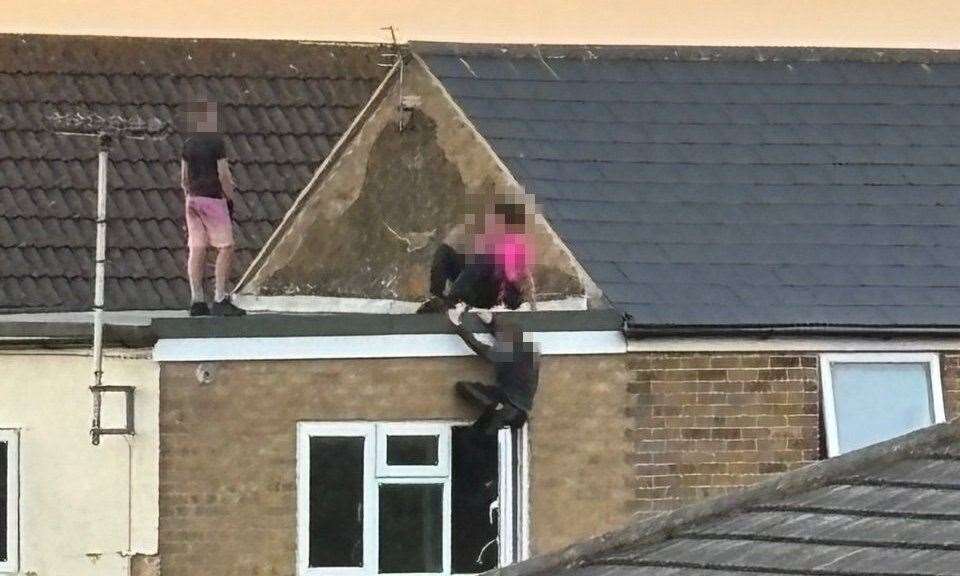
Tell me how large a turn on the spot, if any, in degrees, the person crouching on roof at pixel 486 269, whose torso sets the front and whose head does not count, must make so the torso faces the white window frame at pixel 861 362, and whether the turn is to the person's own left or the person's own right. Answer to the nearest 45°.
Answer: approximately 135° to the person's own left

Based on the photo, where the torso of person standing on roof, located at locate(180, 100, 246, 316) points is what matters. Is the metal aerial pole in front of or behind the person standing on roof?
behind

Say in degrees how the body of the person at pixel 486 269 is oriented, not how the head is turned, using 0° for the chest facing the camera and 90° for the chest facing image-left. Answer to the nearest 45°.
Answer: approximately 45°

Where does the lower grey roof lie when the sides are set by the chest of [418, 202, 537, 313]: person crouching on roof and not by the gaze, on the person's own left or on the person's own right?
on the person's own left
